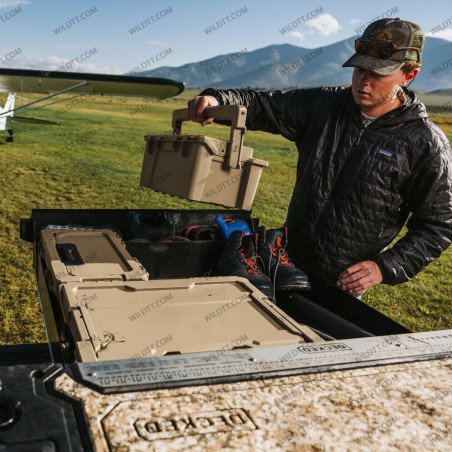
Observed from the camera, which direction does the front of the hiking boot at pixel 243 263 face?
facing the viewer and to the right of the viewer

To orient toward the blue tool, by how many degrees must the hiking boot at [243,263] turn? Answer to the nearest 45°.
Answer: approximately 135° to its left

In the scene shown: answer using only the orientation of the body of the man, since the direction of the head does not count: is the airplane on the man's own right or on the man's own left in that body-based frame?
on the man's own right

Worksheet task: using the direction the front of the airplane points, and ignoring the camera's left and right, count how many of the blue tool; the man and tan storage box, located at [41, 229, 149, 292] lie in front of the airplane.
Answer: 3

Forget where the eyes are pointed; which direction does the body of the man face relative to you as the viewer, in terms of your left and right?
facing the viewer and to the left of the viewer

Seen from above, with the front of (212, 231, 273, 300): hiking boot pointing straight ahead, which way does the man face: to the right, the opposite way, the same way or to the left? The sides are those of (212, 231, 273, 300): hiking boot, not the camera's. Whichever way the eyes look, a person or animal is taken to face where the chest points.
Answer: to the right

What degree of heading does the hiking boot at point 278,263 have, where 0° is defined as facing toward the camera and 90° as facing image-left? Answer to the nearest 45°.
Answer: approximately 315°

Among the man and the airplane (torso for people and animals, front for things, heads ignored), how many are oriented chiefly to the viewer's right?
0
